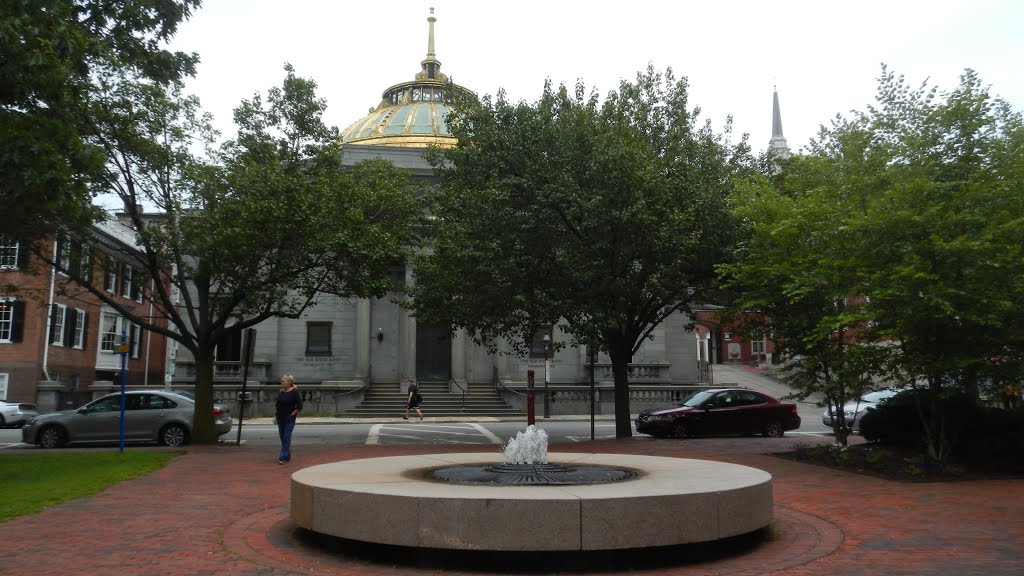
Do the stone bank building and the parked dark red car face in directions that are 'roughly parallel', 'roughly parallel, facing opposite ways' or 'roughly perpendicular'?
roughly perpendicular

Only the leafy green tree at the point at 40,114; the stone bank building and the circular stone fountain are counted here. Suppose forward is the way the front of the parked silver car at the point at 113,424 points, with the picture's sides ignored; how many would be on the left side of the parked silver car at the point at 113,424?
2

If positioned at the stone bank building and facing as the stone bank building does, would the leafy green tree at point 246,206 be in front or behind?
in front

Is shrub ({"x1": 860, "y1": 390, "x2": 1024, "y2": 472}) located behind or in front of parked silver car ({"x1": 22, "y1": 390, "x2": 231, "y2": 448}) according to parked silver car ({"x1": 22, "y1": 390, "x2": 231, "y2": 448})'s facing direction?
behind

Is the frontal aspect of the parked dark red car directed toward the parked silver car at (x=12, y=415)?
yes

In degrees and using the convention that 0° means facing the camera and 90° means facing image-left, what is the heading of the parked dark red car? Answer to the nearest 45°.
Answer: approximately 90°

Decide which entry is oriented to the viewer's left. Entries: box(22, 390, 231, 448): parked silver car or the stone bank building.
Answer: the parked silver car

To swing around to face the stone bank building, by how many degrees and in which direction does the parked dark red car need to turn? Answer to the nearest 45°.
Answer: approximately 45° to its right

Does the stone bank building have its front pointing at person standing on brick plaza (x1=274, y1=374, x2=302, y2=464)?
yes

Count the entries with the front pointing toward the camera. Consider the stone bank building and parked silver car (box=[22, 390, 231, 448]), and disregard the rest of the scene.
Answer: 1

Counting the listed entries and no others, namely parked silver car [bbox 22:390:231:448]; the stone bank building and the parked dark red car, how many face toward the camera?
1

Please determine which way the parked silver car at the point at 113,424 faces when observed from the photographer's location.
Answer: facing to the left of the viewer

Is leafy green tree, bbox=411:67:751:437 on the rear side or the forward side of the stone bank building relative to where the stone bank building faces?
on the forward side

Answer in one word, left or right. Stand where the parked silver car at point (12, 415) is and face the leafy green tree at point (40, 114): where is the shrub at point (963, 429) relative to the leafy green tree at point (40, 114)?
left

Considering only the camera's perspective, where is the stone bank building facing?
facing the viewer
